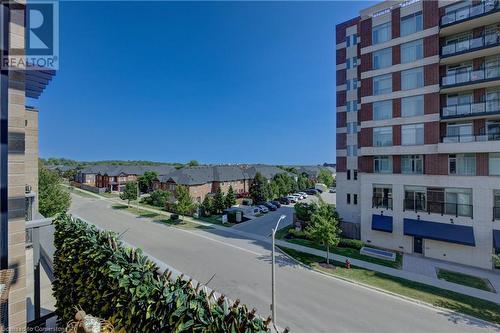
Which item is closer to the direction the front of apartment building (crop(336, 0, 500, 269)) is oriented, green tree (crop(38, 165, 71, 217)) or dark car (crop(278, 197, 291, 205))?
the green tree

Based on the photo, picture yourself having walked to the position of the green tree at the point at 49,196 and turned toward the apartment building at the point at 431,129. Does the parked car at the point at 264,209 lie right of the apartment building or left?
left

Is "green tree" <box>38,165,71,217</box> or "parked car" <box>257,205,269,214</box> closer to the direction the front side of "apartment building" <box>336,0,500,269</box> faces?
the green tree

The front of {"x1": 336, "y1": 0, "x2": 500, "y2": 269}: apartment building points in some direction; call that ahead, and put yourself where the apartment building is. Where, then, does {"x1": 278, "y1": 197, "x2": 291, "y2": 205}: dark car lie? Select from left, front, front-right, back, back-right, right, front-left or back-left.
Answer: right

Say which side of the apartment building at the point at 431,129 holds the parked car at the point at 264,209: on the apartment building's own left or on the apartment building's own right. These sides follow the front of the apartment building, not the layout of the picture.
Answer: on the apartment building's own right

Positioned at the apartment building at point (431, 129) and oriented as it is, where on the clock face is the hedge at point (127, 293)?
The hedge is roughly at 11 o'clock from the apartment building.

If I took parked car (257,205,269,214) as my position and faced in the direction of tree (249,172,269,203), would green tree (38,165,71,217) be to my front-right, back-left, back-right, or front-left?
back-left

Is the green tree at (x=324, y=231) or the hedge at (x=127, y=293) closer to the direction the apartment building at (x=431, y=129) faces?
the green tree

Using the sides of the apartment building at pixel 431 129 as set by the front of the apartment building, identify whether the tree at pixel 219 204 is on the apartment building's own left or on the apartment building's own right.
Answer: on the apartment building's own right

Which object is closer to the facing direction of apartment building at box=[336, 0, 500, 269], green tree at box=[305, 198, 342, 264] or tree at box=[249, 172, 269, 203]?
the green tree

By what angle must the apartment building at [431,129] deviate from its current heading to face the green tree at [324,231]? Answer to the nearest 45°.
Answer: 0° — it already faces it

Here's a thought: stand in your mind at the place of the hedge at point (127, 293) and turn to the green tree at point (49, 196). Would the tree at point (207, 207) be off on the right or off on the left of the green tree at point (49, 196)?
right

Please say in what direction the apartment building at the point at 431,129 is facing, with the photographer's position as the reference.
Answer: facing the viewer and to the left of the viewer

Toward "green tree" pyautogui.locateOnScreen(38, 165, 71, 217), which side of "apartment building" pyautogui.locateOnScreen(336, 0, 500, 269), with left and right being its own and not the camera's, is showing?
front
